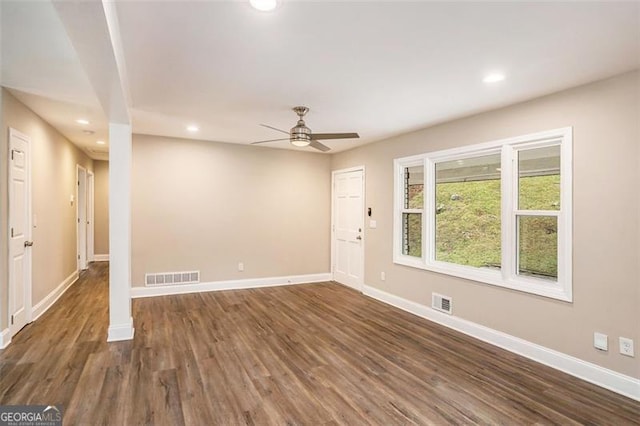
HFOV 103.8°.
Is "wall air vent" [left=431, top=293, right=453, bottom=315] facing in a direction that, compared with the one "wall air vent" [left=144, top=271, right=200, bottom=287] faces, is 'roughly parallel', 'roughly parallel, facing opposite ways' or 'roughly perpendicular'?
roughly perpendicular

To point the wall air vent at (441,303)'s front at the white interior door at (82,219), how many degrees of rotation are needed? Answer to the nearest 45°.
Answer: approximately 45° to its right

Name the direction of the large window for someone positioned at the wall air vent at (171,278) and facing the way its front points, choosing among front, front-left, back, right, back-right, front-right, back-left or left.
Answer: front-left

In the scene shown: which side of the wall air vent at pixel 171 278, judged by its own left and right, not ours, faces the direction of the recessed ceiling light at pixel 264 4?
front

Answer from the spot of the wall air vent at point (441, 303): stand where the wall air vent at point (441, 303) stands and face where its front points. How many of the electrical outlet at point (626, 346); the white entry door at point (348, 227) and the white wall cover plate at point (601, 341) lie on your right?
1

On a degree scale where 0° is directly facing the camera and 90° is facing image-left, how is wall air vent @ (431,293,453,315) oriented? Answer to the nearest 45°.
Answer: approximately 45°

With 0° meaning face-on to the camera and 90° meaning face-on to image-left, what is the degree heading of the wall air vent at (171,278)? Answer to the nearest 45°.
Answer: approximately 0°

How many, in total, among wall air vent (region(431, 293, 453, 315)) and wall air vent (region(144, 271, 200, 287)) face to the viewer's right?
0

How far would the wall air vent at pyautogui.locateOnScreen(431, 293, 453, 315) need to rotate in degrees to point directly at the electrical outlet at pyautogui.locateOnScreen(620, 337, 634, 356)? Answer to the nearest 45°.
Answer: approximately 90° to its left

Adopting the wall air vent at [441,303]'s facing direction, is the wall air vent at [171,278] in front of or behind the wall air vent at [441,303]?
in front
